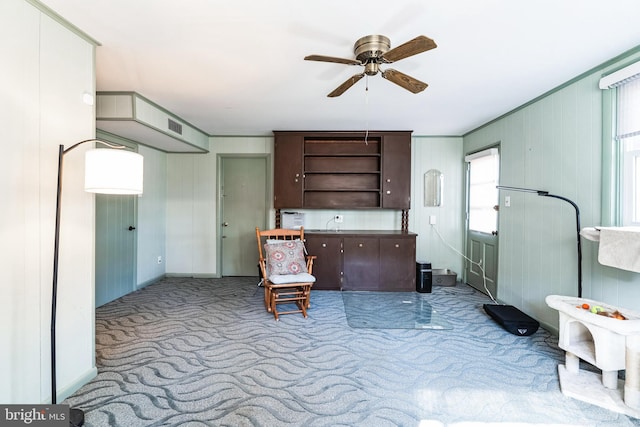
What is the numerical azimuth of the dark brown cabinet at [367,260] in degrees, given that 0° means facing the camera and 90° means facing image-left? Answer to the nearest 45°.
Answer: approximately 0°

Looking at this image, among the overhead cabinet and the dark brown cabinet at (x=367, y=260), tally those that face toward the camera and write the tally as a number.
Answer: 2

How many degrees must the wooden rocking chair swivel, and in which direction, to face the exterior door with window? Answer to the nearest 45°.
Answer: approximately 90° to its left

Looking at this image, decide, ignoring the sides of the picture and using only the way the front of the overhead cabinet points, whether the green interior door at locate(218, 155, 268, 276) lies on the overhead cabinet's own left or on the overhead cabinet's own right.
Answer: on the overhead cabinet's own right

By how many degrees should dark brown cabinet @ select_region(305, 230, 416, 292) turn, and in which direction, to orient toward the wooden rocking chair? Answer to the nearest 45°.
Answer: approximately 45° to its right

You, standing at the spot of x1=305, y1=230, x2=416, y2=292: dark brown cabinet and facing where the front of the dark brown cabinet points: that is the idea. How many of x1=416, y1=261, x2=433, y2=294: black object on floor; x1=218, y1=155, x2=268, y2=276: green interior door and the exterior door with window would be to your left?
2

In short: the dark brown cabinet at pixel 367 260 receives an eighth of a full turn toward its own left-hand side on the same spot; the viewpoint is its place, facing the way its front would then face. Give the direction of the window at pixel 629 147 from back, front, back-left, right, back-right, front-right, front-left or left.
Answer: front

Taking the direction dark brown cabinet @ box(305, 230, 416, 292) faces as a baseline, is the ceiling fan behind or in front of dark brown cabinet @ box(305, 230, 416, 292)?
in front
